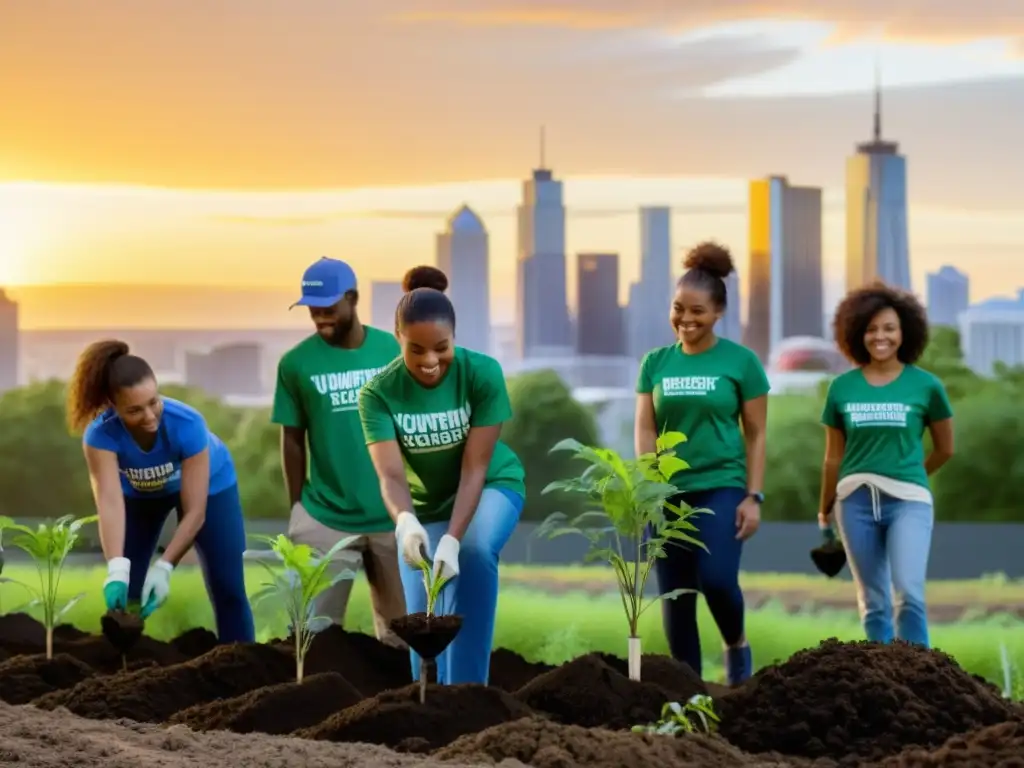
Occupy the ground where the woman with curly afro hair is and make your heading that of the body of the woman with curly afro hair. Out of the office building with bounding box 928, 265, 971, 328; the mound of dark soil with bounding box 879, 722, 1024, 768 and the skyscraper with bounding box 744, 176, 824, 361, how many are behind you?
2

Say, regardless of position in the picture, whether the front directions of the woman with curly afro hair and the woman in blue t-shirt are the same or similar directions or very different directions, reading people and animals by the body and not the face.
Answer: same or similar directions

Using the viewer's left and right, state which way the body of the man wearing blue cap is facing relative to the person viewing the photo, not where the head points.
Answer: facing the viewer

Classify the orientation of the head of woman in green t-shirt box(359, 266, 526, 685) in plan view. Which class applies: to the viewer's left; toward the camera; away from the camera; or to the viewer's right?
toward the camera

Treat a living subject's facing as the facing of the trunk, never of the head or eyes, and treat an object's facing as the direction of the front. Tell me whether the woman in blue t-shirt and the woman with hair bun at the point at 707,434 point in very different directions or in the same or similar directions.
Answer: same or similar directions

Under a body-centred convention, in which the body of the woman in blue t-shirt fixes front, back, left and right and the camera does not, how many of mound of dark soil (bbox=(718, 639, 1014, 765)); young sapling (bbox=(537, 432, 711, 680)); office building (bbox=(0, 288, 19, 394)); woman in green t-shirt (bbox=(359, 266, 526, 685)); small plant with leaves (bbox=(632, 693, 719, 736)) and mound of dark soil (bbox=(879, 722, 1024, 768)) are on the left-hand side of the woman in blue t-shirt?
5

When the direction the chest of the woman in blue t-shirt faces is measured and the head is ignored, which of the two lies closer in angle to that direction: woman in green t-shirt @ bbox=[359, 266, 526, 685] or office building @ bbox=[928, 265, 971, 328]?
the woman in green t-shirt

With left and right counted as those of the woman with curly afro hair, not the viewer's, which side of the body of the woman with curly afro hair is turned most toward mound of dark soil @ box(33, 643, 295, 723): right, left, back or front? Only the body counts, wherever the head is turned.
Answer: right

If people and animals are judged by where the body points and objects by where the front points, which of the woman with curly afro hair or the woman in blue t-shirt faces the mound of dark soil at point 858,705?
the woman with curly afro hair

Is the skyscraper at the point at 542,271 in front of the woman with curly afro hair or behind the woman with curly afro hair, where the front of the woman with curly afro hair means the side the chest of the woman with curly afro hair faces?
behind

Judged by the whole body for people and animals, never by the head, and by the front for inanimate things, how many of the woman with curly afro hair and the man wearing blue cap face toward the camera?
2

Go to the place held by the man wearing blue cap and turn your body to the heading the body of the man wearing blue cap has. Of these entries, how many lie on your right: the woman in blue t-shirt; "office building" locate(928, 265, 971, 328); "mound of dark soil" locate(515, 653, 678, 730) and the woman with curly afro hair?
1

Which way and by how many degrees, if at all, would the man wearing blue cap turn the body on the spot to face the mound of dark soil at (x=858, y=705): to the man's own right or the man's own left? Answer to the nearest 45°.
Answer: approximately 45° to the man's own left

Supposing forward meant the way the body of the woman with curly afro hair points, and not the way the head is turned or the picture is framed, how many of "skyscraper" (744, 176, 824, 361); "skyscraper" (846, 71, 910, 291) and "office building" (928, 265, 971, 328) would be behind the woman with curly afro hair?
3

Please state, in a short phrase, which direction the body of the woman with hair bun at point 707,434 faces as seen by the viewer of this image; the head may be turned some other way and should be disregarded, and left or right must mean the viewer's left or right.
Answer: facing the viewer and to the left of the viewer

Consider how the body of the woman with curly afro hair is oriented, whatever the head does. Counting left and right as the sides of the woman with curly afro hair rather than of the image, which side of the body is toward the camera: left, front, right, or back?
front

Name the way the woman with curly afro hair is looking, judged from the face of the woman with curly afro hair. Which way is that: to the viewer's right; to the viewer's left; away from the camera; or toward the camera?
toward the camera

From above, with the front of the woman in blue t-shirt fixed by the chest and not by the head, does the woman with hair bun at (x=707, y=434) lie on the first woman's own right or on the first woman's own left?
on the first woman's own left
